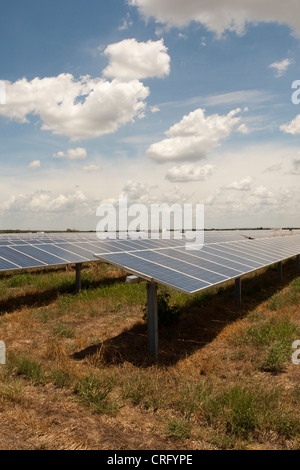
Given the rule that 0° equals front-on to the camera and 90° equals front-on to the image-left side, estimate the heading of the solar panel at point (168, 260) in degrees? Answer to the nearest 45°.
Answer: approximately 315°

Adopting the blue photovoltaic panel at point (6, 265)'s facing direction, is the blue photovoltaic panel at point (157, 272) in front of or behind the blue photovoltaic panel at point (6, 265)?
in front

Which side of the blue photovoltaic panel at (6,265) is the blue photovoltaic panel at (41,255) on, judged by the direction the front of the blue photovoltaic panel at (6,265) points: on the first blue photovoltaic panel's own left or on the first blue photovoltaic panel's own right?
on the first blue photovoltaic panel's own left
